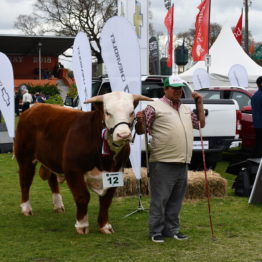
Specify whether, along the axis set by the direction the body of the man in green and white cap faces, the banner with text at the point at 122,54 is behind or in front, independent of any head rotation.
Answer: behind

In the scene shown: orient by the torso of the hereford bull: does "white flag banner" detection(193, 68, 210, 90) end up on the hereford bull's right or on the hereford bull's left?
on the hereford bull's left

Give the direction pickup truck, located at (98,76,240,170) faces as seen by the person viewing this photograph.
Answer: facing away from the viewer and to the left of the viewer

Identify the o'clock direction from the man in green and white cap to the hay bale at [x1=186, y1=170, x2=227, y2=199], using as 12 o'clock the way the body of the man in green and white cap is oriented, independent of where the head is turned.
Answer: The hay bale is roughly at 8 o'clock from the man in green and white cap.

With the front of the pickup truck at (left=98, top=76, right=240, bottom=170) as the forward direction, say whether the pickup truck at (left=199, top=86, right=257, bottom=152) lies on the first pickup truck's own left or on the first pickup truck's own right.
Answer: on the first pickup truck's own right

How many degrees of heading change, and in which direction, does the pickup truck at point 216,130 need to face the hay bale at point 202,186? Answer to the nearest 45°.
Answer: approximately 135° to its left

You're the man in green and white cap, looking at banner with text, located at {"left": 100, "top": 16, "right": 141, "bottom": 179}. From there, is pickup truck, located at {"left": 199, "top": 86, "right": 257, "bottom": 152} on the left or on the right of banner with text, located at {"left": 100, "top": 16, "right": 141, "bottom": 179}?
right

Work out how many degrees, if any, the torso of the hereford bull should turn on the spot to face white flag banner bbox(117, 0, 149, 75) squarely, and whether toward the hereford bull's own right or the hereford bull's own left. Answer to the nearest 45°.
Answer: approximately 135° to the hereford bull's own left
